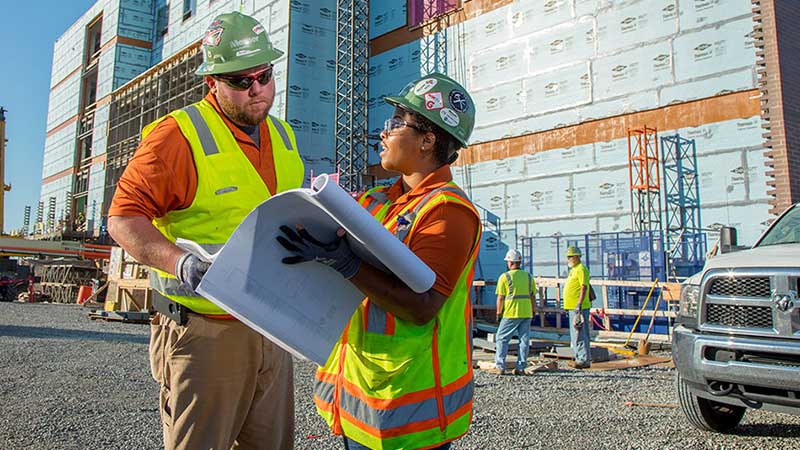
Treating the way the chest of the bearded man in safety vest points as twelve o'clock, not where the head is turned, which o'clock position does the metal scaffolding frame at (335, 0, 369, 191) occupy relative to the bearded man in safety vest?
The metal scaffolding frame is roughly at 8 o'clock from the bearded man in safety vest.

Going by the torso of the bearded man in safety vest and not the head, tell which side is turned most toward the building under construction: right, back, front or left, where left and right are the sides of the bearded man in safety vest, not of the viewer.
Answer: left

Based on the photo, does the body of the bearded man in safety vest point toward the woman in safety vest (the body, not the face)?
yes

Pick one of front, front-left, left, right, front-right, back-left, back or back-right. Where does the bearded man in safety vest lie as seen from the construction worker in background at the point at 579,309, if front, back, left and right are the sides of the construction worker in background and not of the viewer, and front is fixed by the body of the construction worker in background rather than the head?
left

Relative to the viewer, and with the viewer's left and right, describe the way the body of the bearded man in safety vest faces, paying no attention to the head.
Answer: facing the viewer and to the right of the viewer

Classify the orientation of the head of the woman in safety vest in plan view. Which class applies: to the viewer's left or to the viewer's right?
to the viewer's left

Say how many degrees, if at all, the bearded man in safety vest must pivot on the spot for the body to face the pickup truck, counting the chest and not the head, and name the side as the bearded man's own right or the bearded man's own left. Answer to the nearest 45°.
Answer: approximately 45° to the bearded man's own left

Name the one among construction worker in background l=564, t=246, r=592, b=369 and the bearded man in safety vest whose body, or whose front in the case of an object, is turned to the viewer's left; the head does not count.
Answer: the construction worker in background

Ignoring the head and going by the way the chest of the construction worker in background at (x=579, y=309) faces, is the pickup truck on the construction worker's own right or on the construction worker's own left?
on the construction worker's own left

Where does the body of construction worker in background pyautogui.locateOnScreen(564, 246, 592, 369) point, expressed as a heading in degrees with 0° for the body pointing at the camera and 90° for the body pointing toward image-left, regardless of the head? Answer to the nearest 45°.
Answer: approximately 90°

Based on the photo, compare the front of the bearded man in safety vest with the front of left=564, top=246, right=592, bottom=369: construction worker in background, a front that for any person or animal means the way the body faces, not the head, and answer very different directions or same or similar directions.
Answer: very different directions

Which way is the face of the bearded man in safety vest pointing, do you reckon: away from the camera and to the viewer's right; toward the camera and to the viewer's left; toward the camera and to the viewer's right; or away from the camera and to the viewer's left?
toward the camera and to the viewer's right
